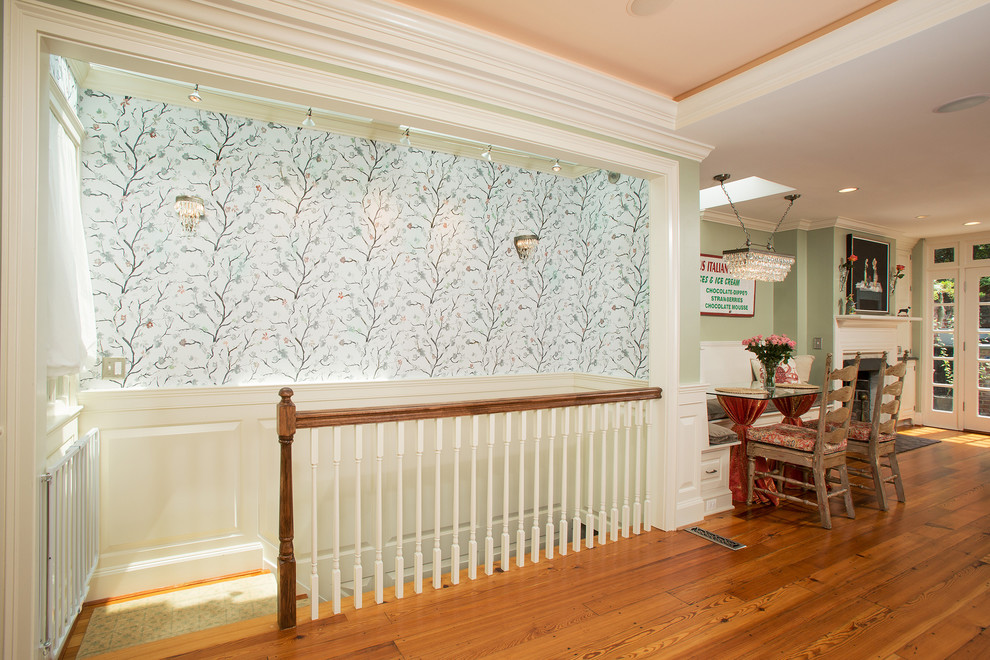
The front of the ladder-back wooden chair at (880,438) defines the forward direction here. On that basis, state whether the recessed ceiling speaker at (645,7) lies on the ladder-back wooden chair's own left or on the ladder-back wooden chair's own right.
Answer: on the ladder-back wooden chair's own left

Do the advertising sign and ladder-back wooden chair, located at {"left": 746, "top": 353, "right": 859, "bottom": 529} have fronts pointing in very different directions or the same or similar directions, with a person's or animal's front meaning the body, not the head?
very different directions

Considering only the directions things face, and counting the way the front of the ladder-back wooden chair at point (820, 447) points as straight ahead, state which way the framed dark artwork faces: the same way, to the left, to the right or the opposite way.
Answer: the opposite way

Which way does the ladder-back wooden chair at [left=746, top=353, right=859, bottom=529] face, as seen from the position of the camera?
facing away from the viewer and to the left of the viewer

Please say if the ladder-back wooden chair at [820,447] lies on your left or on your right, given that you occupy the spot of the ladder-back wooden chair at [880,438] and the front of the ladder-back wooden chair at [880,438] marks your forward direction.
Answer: on your left

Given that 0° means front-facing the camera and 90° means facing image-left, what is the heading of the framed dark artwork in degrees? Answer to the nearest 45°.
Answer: approximately 315°

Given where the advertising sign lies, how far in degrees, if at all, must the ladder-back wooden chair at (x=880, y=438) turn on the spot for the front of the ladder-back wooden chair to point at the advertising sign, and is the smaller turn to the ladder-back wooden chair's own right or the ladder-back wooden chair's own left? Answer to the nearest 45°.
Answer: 0° — it already faces it

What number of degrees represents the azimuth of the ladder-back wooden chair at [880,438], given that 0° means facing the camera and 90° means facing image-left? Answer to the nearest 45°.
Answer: approximately 135°

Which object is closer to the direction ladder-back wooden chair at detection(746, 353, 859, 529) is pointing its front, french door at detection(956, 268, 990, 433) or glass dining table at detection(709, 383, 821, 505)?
the glass dining table

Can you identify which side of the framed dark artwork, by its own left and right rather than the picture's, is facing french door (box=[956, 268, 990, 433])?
left
